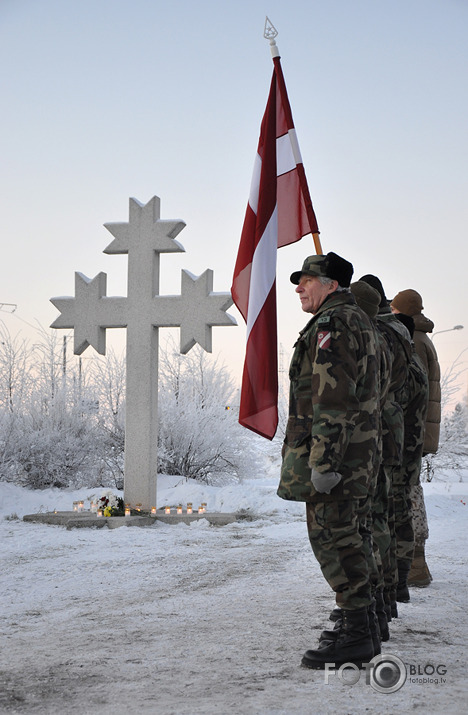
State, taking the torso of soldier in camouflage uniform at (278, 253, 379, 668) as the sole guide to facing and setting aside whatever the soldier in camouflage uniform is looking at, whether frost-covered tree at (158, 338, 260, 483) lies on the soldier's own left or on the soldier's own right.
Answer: on the soldier's own right

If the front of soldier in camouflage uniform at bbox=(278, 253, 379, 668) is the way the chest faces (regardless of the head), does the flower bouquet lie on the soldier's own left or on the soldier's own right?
on the soldier's own right

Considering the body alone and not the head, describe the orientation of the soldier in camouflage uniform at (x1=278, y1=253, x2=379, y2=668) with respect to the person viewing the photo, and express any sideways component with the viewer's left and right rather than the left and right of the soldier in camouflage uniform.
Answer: facing to the left of the viewer

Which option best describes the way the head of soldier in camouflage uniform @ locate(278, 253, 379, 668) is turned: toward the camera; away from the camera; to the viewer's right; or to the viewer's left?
to the viewer's left
